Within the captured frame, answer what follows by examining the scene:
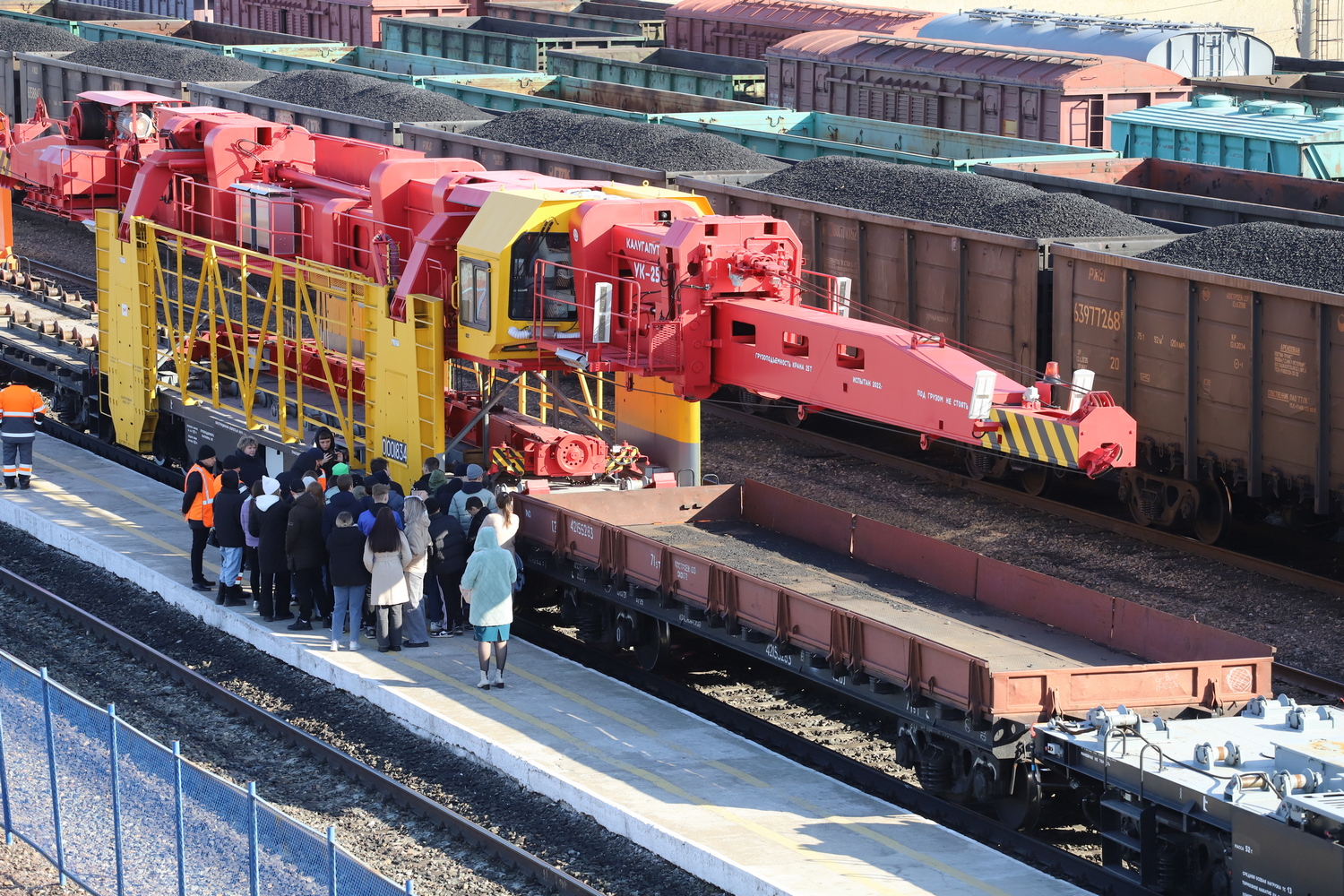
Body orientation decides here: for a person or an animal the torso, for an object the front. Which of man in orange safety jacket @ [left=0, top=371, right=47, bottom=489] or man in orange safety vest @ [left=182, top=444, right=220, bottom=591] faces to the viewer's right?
man in orange safety vest @ [left=182, top=444, right=220, bottom=591]

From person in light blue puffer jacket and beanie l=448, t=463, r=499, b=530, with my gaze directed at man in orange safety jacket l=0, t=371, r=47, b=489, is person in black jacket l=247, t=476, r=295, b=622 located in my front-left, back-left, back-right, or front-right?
front-left

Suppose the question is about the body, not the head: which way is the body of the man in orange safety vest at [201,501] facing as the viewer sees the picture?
to the viewer's right

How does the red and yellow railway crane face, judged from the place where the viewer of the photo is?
facing the viewer and to the right of the viewer

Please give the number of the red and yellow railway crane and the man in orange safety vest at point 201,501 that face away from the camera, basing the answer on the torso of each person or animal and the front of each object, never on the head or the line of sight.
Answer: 0

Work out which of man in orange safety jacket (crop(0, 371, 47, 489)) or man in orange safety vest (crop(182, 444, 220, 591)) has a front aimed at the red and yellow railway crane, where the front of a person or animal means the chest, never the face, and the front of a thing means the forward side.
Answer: man in orange safety vest (crop(182, 444, 220, 591))

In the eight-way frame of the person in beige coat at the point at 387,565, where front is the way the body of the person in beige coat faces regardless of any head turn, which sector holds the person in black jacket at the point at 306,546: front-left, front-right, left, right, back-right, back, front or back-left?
front-left

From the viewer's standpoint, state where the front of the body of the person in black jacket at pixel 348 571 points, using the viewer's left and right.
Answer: facing away from the viewer

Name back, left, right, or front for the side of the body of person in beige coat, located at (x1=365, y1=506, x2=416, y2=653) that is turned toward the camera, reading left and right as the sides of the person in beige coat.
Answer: back

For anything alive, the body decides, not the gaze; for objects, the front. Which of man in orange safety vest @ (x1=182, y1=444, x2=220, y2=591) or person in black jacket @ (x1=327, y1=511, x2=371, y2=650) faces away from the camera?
the person in black jacket

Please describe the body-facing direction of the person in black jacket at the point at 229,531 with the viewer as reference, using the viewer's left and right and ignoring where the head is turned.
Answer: facing away from the viewer and to the right of the viewer

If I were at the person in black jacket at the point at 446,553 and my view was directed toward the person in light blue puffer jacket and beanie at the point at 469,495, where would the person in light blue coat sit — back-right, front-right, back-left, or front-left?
back-right

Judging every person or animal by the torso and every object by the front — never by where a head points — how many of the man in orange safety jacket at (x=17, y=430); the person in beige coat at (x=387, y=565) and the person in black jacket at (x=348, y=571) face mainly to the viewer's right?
0

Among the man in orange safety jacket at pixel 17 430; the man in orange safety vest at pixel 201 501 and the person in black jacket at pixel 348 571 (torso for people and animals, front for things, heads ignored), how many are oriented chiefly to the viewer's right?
1
